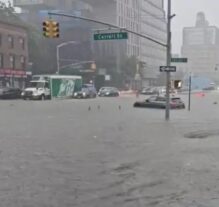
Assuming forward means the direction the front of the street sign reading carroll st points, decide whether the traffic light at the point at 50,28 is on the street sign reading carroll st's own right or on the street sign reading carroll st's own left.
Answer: on the street sign reading carroll st's own right

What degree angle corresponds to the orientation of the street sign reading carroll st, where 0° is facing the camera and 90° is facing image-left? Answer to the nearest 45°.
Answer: approximately 0°
